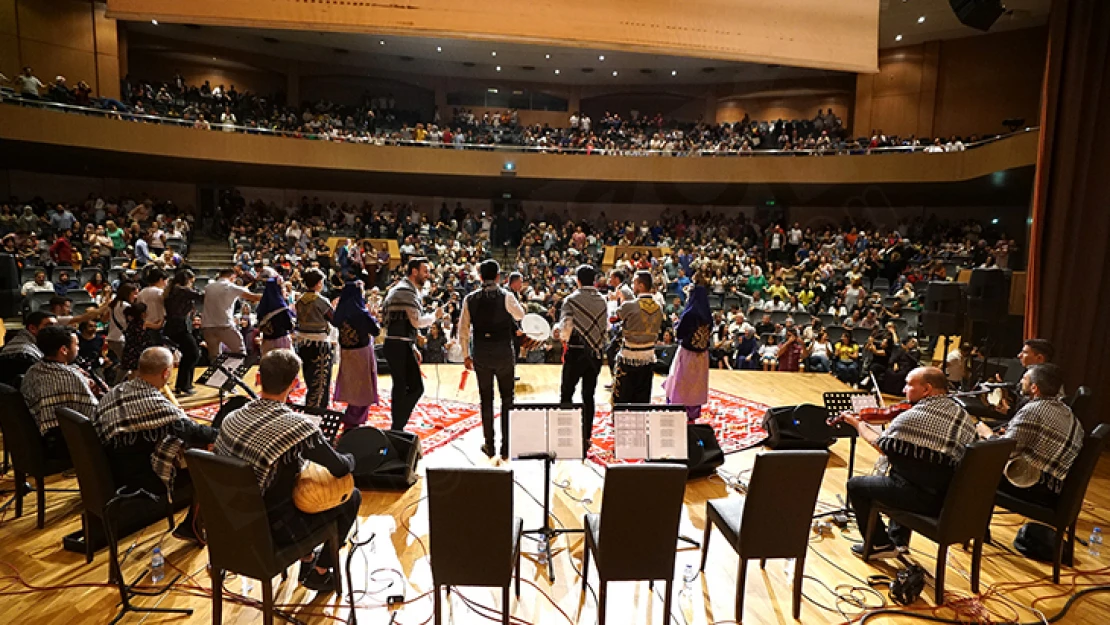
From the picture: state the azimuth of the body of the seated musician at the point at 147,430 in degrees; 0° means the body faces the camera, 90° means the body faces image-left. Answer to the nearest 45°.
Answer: approximately 225°

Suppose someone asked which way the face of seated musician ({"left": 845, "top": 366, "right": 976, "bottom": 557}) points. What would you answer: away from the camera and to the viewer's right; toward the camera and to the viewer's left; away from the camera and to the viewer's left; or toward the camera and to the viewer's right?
away from the camera and to the viewer's left

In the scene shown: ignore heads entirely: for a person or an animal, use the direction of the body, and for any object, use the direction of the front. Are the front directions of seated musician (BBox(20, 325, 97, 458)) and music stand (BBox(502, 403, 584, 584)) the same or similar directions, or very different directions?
very different directions

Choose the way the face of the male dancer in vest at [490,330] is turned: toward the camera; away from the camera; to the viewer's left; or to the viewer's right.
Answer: away from the camera

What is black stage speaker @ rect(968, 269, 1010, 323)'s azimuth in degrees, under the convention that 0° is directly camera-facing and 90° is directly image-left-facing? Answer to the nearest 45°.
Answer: approximately 180°

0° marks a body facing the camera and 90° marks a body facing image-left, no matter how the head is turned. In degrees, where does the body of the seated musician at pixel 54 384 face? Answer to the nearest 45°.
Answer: approximately 225°

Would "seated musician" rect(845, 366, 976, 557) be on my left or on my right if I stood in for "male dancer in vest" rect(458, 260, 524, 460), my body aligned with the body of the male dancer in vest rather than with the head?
on my right

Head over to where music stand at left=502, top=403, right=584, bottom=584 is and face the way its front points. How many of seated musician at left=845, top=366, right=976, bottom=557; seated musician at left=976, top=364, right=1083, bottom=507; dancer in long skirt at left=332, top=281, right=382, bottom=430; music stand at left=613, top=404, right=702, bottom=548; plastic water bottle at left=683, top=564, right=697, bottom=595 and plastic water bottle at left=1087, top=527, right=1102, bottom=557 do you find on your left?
5

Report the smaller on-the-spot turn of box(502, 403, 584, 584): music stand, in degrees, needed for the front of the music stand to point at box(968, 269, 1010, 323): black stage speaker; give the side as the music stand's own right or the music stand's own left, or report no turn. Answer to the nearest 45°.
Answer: approximately 135° to the music stand's own left

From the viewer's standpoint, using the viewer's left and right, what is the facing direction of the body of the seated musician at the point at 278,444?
facing away from the viewer and to the right of the viewer

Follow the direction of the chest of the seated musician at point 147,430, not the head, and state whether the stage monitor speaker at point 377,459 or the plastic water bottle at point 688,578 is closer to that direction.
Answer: the stage monitor speaker

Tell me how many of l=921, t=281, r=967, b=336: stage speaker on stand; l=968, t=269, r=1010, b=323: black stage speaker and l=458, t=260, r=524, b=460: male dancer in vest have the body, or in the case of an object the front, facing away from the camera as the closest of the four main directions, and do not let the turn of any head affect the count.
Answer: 3

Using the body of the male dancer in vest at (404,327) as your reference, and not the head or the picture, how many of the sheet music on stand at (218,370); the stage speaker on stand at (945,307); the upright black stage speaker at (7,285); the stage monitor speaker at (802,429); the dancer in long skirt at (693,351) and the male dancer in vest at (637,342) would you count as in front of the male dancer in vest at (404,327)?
4

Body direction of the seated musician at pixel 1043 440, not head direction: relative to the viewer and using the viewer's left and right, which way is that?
facing away from the viewer and to the left of the viewer
